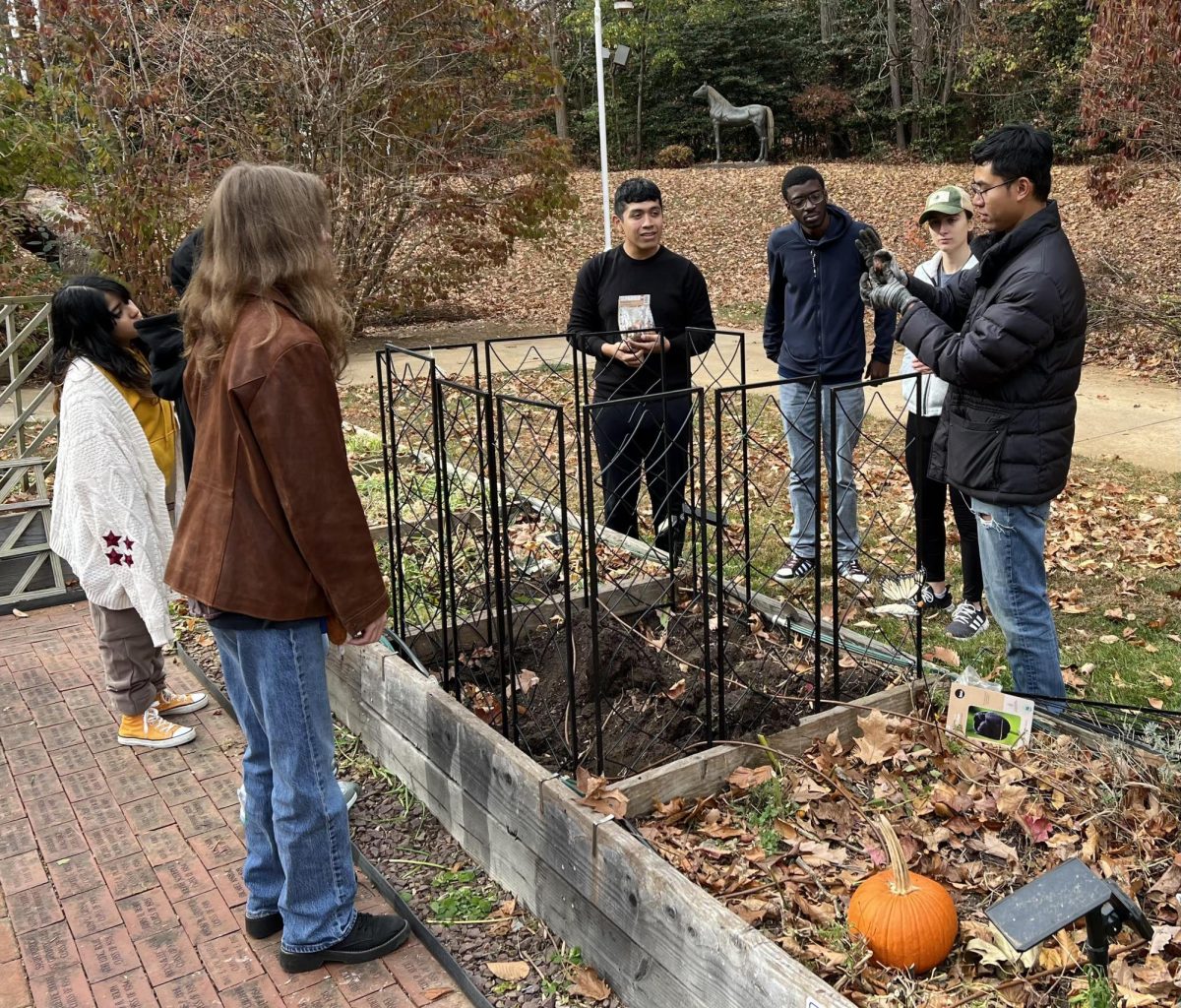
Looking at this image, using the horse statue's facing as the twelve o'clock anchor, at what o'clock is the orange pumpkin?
The orange pumpkin is roughly at 9 o'clock from the horse statue.

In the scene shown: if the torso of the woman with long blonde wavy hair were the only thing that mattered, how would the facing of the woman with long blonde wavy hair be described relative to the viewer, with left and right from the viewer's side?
facing away from the viewer and to the right of the viewer

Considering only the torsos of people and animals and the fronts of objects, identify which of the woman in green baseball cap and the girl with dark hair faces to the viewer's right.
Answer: the girl with dark hair

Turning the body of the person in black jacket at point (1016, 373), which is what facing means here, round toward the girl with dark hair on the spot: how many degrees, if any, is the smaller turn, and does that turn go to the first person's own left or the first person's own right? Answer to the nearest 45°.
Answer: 0° — they already face them

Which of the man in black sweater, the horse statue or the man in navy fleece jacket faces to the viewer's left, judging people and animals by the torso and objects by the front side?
the horse statue

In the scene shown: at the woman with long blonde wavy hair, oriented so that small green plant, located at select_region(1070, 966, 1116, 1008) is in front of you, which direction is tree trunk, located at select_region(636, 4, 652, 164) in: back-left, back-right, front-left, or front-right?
back-left

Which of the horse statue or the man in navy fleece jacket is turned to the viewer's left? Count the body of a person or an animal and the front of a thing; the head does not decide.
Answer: the horse statue

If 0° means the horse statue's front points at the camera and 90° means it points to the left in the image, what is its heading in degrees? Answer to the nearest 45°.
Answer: approximately 90°

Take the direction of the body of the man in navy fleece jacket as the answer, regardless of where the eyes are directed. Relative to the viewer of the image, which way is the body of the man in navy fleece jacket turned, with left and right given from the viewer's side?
facing the viewer

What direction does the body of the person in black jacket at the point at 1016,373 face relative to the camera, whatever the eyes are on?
to the viewer's left

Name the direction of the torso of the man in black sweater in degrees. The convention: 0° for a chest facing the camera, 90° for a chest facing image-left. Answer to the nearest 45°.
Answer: approximately 0°

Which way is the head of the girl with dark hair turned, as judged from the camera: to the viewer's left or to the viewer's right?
to the viewer's right

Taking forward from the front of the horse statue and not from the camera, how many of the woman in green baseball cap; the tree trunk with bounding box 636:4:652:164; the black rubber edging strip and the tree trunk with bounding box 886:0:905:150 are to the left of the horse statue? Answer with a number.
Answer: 2

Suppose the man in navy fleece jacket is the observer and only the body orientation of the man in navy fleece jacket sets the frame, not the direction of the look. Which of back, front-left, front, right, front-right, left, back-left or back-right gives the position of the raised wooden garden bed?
front

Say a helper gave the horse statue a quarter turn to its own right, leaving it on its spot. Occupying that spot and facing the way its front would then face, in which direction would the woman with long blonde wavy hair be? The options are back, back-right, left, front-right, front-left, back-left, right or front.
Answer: back

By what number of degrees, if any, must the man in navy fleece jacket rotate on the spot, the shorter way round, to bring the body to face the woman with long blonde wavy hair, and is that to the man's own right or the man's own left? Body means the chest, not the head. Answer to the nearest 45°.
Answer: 0° — they already face them

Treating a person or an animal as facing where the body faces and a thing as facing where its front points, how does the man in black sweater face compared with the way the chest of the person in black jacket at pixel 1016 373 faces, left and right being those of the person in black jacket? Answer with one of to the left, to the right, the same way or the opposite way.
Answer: to the left

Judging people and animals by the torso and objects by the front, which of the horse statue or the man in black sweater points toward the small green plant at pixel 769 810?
the man in black sweater
